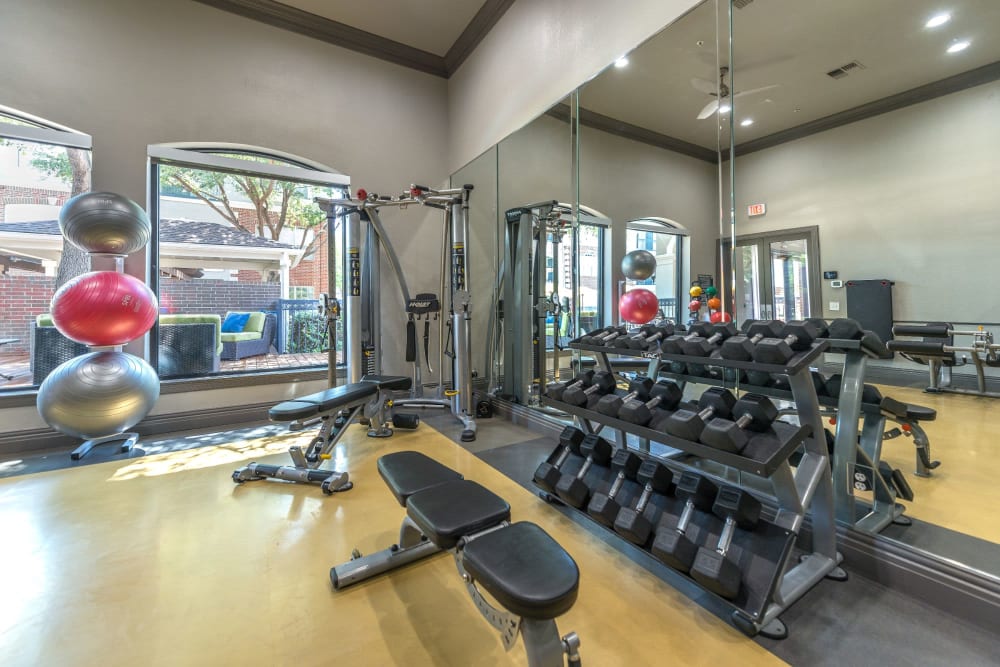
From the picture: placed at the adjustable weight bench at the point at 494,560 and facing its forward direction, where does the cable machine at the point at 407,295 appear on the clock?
The cable machine is roughly at 7 o'clock from the adjustable weight bench.

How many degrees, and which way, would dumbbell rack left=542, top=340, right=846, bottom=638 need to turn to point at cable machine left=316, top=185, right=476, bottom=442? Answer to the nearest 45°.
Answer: approximately 90° to its right

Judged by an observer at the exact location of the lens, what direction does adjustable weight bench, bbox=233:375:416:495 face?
facing away from the viewer and to the right of the viewer

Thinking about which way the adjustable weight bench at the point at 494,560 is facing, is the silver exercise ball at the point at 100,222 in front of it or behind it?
behind

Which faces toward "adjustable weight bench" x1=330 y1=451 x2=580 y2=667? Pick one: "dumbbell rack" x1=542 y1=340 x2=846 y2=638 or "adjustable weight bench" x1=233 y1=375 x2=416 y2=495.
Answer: the dumbbell rack
